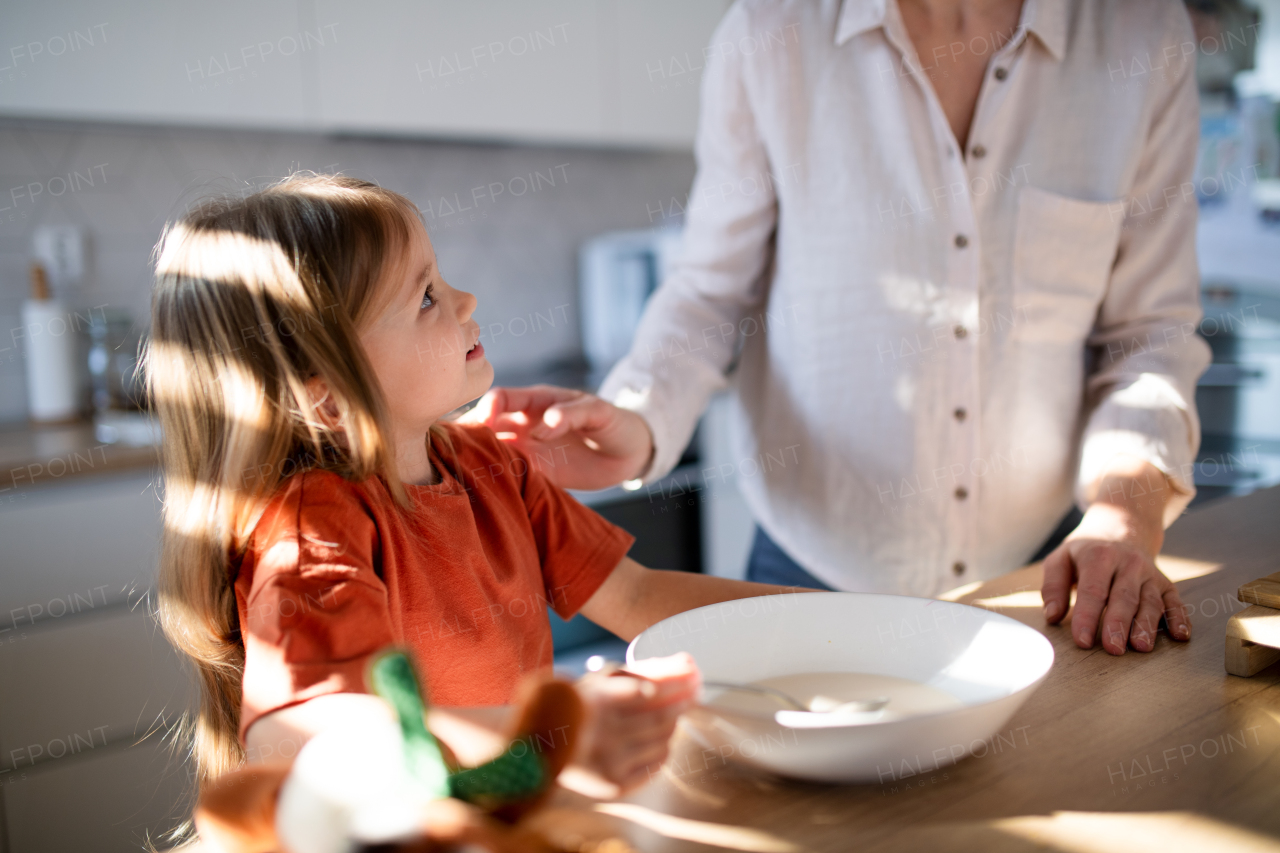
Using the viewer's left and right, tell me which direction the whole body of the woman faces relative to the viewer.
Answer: facing the viewer

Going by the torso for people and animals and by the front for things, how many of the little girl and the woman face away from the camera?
0

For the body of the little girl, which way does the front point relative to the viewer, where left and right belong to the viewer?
facing the viewer and to the right of the viewer

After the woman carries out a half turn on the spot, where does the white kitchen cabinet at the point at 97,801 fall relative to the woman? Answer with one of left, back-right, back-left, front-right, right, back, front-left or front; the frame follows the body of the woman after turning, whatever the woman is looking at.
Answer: left

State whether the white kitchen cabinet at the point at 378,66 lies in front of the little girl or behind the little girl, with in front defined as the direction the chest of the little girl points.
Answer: behind

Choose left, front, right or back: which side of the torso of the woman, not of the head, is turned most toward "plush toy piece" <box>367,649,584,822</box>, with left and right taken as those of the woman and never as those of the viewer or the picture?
front

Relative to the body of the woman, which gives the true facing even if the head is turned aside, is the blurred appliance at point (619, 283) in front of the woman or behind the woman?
behind

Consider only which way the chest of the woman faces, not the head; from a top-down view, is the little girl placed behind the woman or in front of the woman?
in front

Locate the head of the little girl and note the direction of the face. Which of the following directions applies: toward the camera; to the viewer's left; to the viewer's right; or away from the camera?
to the viewer's right
